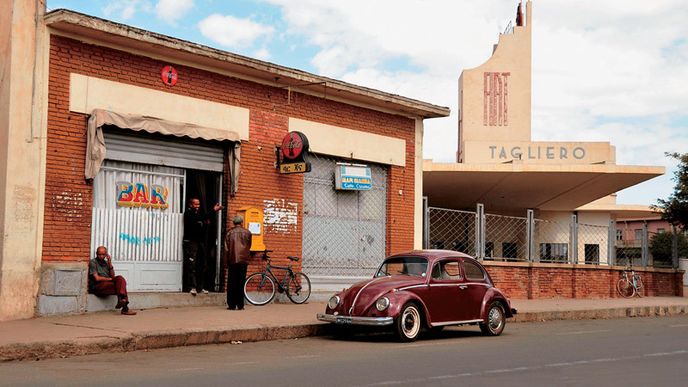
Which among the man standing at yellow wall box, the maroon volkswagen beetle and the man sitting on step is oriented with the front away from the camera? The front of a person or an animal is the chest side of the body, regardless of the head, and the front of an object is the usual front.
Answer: the man standing at yellow wall box

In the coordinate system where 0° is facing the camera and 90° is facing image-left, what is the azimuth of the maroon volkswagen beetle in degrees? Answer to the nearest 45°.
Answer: approximately 45°

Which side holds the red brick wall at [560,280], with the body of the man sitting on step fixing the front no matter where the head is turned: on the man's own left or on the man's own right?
on the man's own left

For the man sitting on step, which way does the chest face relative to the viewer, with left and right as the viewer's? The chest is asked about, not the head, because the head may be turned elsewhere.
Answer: facing the viewer and to the right of the viewer

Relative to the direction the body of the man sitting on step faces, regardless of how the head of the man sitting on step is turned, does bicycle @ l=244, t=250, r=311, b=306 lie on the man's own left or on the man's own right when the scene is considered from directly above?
on the man's own left

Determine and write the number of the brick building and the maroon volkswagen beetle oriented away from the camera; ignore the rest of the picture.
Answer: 0

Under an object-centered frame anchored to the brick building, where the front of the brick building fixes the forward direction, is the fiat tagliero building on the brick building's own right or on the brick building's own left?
on the brick building's own left

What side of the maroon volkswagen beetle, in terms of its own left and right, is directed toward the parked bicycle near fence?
back

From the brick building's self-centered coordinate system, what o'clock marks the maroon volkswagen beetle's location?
The maroon volkswagen beetle is roughly at 12 o'clock from the brick building.

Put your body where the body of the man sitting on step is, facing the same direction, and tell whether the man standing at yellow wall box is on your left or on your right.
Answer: on your left

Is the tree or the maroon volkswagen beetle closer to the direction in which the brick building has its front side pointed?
the maroon volkswagen beetle

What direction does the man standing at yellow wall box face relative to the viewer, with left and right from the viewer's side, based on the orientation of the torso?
facing away from the viewer

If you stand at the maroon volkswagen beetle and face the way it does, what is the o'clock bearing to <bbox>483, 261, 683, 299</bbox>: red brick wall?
The red brick wall is roughly at 5 o'clock from the maroon volkswagen beetle.

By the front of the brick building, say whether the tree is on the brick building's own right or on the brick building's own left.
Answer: on the brick building's own left
